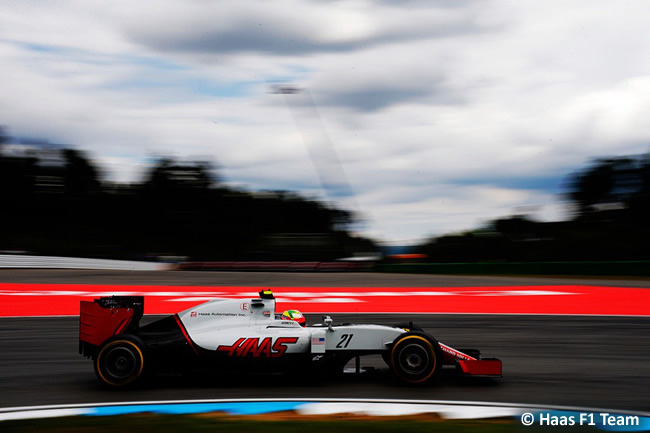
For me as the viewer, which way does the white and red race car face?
facing to the right of the viewer

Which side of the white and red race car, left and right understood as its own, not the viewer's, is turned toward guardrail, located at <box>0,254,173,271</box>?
left

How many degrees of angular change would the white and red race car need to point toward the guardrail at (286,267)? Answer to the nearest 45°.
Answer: approximately 90° to its left
